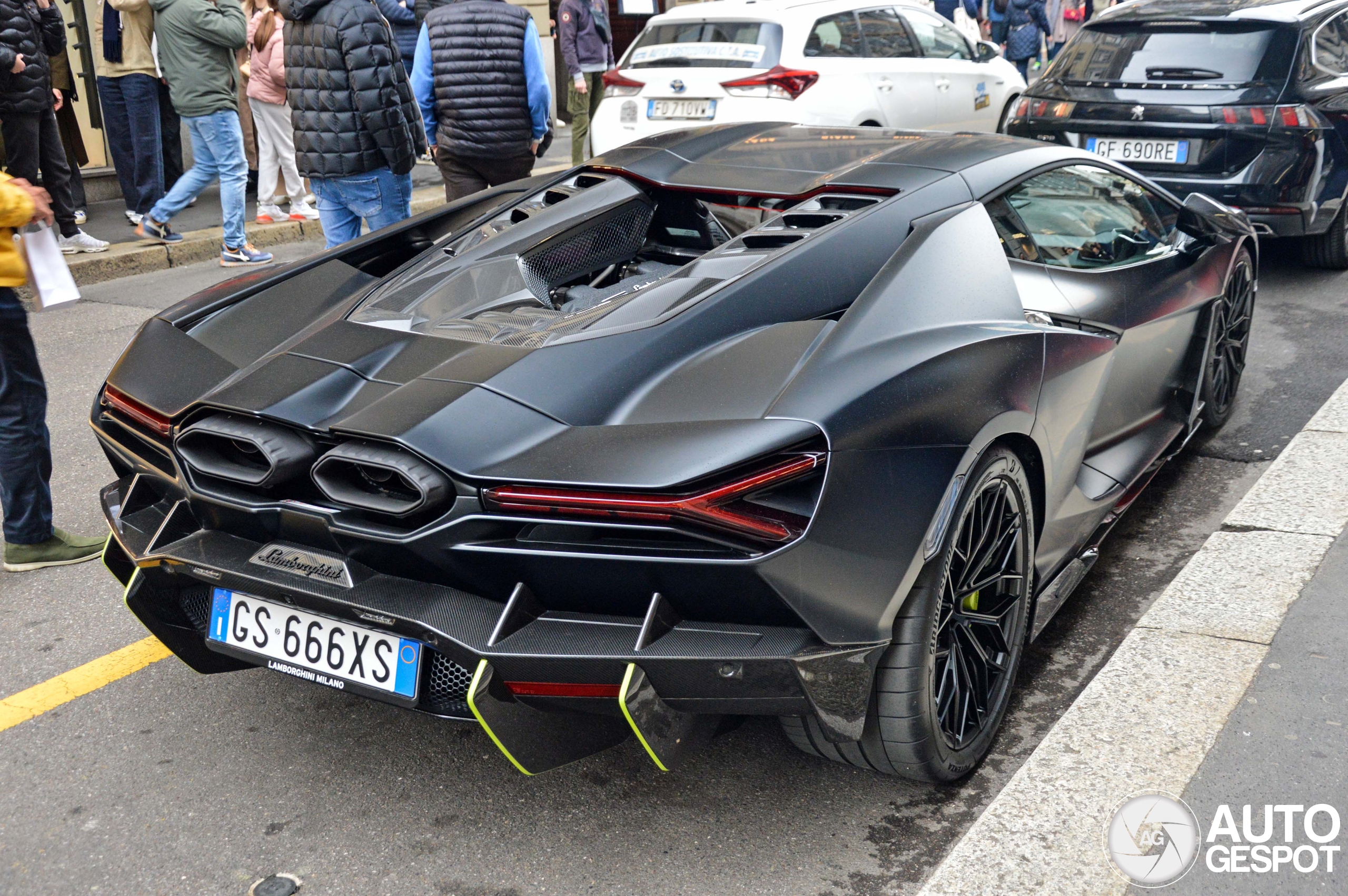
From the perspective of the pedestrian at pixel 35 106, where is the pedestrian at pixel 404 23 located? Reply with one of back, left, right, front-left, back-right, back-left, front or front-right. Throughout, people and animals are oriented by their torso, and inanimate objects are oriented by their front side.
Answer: left

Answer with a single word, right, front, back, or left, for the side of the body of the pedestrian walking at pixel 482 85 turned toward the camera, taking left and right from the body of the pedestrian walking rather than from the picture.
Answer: back

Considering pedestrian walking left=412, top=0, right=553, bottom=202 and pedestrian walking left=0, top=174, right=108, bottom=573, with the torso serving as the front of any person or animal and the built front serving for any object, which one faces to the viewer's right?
pedestrian walking left=0, top=174, right=108, bottom=573

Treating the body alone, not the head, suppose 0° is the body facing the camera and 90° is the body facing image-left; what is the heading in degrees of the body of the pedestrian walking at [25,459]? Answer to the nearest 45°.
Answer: approximately 270°

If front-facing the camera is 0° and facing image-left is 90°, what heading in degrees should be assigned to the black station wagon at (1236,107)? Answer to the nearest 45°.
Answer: approximately 225°

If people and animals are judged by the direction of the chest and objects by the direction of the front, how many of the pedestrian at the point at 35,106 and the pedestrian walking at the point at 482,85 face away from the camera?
1

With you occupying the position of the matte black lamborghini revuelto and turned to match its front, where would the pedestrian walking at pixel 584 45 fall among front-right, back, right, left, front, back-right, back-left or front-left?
front-left
